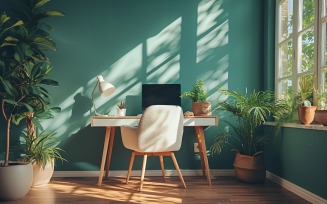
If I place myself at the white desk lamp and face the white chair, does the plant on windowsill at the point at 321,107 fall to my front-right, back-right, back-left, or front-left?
front-left

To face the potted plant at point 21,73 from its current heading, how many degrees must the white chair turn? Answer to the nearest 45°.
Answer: approximately 45° to its left

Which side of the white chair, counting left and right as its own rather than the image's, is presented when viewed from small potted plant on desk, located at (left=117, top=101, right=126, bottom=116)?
front

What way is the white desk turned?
toward the camera

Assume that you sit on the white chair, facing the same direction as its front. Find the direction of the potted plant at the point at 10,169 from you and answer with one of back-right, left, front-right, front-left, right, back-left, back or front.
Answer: front-left

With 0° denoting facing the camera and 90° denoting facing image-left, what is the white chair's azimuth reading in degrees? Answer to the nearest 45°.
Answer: approximately 135°

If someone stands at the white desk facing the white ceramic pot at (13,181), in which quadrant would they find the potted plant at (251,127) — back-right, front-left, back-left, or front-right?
back-left

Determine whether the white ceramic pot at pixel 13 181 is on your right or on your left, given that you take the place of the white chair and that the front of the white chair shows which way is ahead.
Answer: on your left

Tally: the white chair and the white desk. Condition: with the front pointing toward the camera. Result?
1

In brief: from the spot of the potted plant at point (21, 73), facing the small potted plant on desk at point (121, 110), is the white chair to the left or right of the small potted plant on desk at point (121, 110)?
right

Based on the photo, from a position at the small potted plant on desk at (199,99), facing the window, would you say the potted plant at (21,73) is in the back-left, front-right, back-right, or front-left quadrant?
back-right

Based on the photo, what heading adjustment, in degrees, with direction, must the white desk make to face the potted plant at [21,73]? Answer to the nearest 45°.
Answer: approximately 90° to its right

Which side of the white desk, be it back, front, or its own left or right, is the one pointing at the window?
left

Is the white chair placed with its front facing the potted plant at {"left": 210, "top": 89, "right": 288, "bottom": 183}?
no

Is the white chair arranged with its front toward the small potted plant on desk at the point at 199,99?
no

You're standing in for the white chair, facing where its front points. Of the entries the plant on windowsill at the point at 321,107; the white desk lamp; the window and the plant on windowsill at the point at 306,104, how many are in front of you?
1

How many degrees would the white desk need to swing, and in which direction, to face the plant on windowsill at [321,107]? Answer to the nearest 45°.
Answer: approximately 45° to its left

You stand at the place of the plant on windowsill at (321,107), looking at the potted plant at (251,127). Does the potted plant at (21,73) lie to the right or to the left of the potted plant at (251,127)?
left

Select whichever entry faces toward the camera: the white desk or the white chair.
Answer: the white desk
